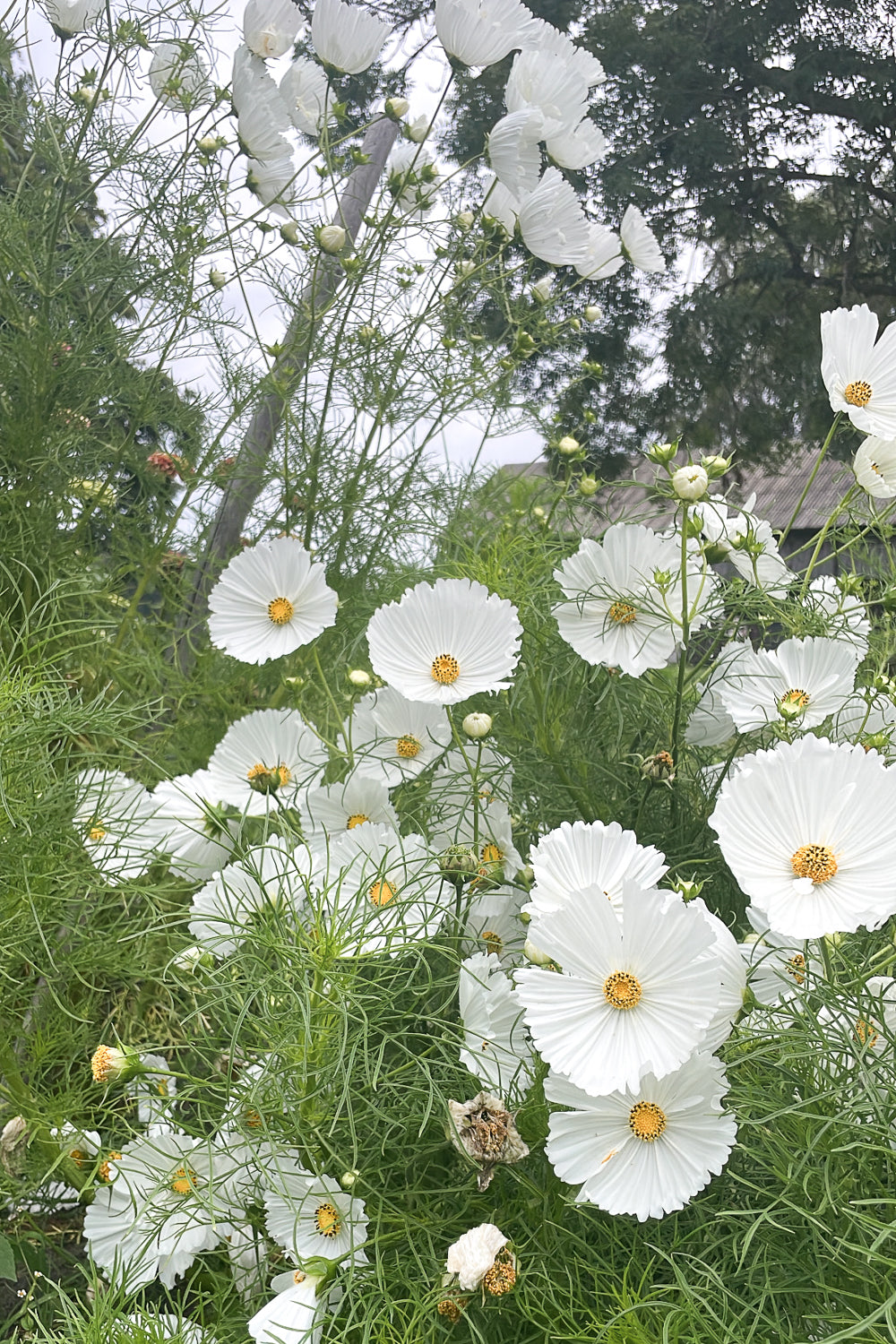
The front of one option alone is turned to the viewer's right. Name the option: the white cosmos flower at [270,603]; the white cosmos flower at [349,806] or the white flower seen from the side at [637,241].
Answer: the white flower seen from the side
